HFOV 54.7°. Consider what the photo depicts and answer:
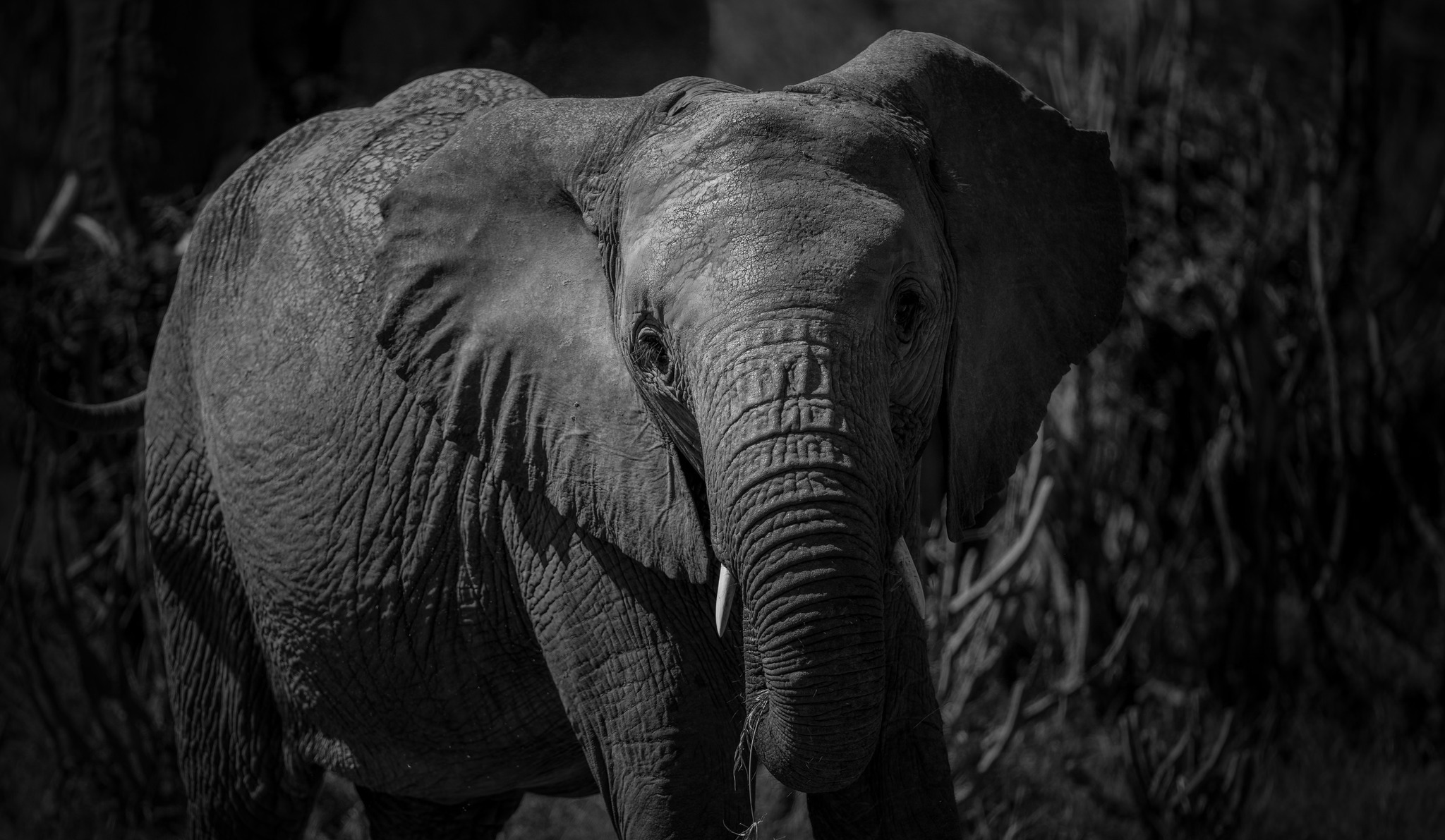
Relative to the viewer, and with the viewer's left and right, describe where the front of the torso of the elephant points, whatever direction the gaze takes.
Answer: facing the viewer and to the right of the viewer
